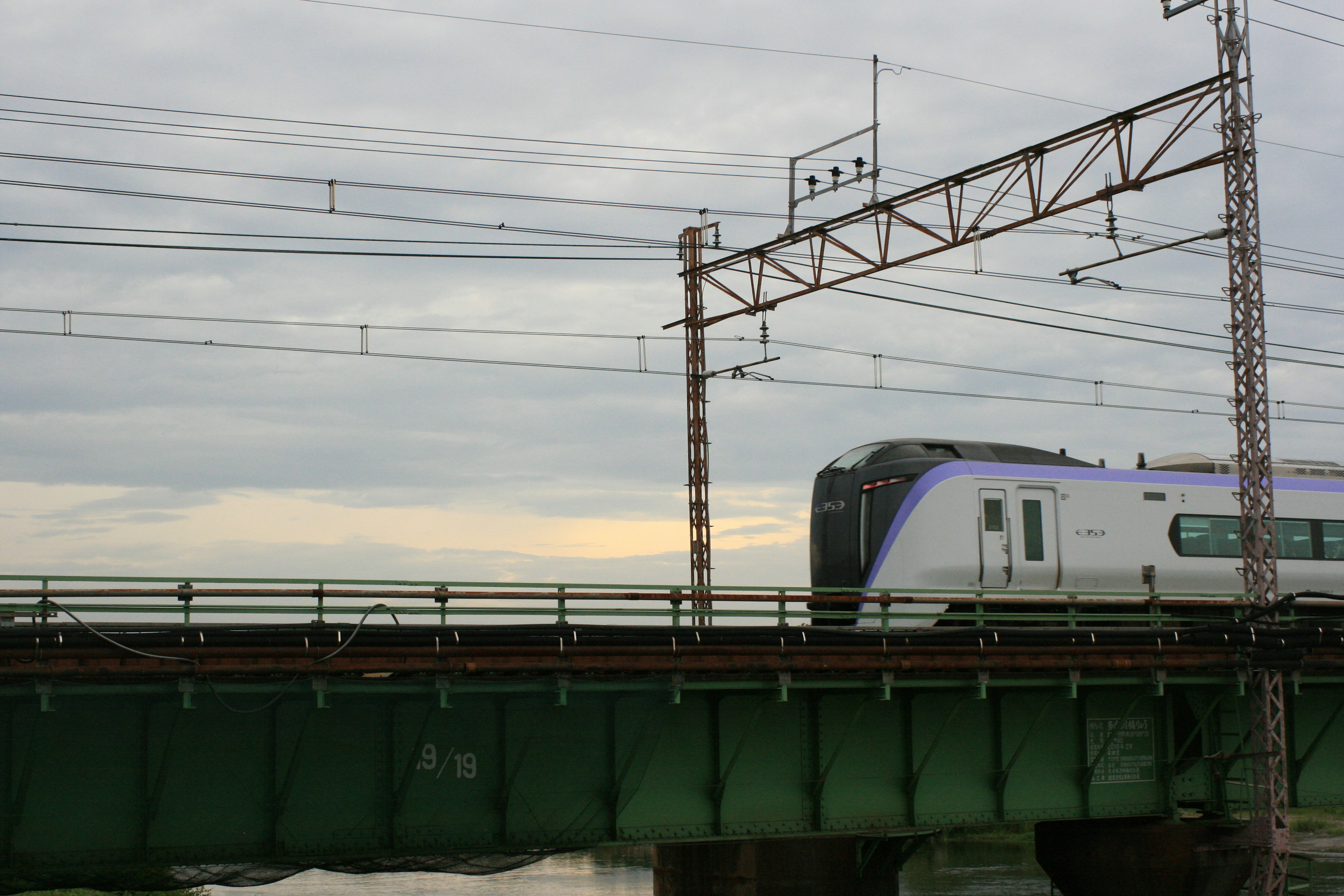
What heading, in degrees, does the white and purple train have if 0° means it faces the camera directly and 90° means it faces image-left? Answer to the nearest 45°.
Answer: approximately 45°

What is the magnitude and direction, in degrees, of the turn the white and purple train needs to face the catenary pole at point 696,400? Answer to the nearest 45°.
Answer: approximately 45° to its right

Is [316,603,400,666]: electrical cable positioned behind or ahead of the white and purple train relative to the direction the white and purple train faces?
ahead

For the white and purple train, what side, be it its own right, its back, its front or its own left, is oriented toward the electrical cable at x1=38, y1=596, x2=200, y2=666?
front

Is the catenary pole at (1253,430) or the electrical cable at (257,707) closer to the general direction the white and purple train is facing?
the electrical cable

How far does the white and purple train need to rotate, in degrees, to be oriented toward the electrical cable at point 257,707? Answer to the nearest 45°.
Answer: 0° — it already faces it
